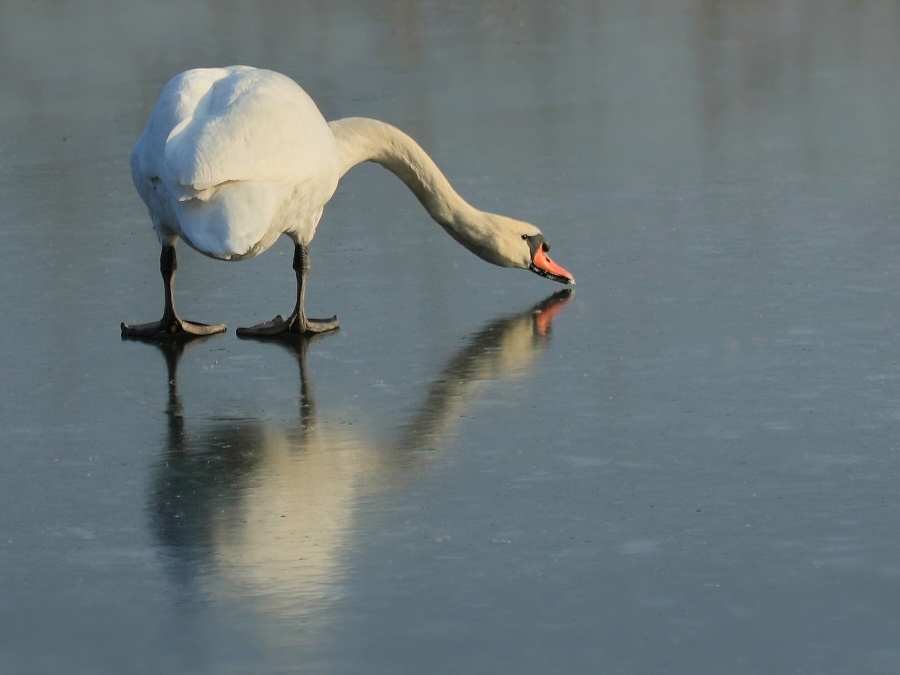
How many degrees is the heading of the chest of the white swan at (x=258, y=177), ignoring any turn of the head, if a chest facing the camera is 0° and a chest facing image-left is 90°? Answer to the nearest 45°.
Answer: approximately 225°
